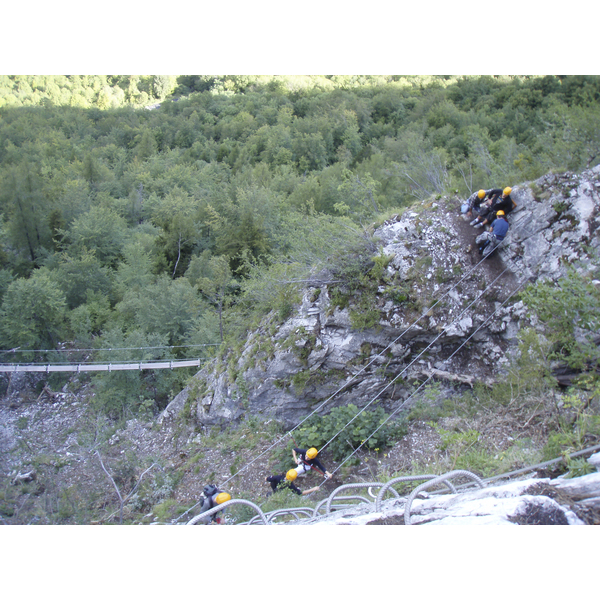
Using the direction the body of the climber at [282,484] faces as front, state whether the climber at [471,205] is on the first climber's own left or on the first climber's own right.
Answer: on the first climber's own left

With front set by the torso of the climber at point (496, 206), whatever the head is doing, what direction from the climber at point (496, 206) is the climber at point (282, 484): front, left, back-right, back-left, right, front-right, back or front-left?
front

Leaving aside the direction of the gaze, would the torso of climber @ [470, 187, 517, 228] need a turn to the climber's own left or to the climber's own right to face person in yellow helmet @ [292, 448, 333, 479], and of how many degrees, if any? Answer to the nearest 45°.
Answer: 0° — they already face them

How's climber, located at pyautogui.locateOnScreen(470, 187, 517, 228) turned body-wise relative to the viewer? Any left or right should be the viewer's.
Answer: facing the viewer and to the left of the viewer

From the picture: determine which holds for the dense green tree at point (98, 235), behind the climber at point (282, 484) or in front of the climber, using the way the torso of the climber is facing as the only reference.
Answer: behind

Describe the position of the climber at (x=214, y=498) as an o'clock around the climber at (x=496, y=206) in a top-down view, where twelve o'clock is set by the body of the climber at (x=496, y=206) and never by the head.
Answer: the climber at (x=214, y=498) is roughly at 12 o'clock from the climber at (x=496, y=206).
